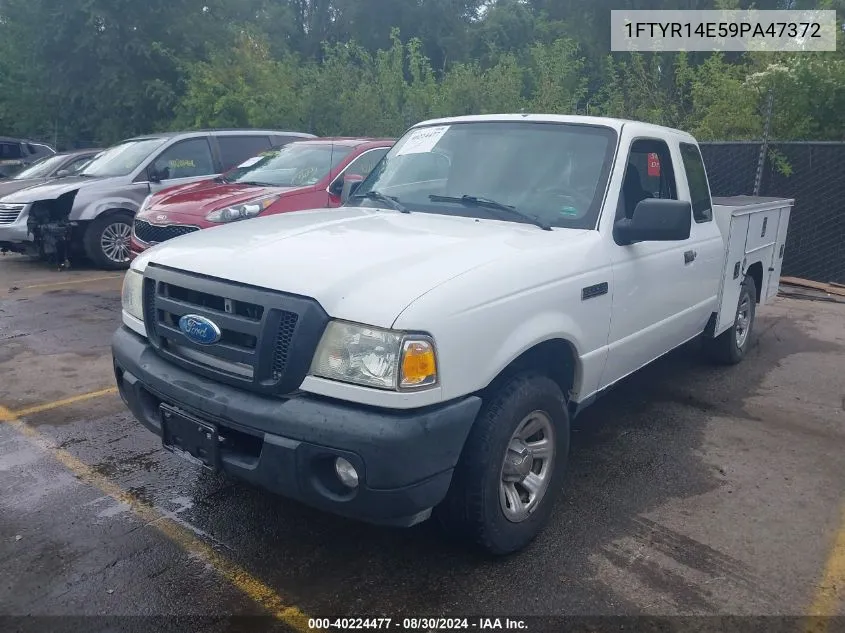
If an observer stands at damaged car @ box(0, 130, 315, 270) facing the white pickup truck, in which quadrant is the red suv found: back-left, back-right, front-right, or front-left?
front-left

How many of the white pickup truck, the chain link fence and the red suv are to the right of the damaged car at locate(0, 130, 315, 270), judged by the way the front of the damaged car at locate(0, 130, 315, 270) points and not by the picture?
0

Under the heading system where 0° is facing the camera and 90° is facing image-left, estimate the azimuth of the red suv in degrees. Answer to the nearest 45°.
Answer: approximately 45°

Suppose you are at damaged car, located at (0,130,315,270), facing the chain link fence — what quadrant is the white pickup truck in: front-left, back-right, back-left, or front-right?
front-right

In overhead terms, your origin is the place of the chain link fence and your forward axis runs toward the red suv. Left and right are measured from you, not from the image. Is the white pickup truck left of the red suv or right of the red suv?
left

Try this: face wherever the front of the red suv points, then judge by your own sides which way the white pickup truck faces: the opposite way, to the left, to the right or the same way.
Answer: the same way

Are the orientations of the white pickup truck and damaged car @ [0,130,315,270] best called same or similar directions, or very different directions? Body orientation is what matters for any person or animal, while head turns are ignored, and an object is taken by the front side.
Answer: same or similar directions

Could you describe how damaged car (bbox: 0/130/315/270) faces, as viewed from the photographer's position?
facing the viewer and to the left of the viewer

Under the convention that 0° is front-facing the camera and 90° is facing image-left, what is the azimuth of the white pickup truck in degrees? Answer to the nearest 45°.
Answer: approximately 45°

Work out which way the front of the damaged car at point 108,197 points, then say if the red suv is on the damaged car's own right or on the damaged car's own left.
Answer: on the damaged car's own left

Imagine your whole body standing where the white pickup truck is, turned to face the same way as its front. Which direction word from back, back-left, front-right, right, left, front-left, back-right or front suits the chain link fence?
back

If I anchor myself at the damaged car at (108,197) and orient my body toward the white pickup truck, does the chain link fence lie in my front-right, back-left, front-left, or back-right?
front-left
